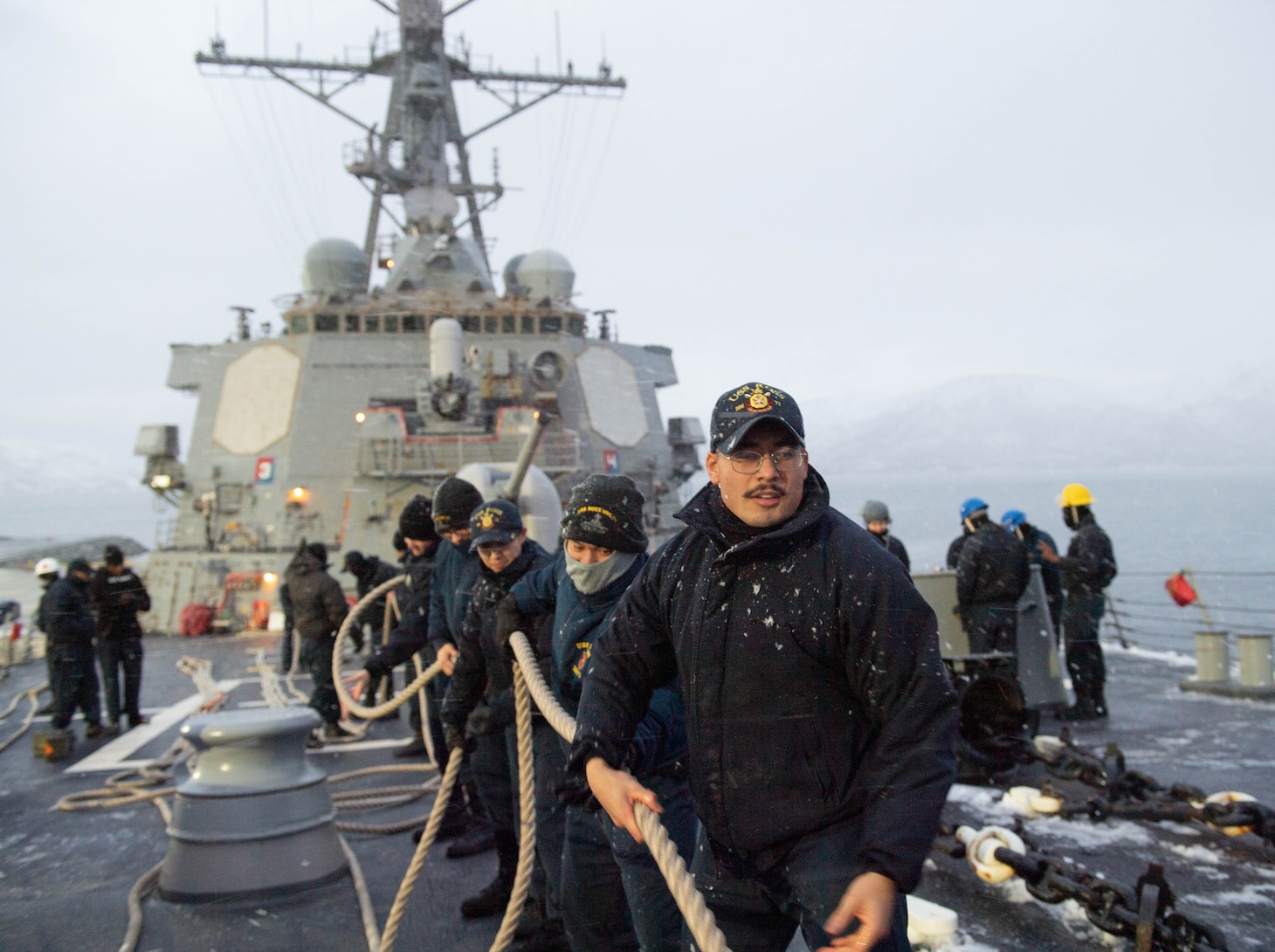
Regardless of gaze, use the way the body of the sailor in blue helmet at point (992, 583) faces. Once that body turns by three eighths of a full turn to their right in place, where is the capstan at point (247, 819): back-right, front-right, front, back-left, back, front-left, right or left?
back-right

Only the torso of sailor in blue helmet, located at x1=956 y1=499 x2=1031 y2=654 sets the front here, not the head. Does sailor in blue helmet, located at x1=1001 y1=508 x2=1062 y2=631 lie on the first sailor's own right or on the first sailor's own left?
on the first sailor's own right

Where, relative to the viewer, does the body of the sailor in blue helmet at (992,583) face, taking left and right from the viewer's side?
facing away from the viewer and to the left of the viewer

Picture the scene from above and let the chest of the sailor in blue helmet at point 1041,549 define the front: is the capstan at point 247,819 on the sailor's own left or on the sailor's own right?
on the sailor's own left

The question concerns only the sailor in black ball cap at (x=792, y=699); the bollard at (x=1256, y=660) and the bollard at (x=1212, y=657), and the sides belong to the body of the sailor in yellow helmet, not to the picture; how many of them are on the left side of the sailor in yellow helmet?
1

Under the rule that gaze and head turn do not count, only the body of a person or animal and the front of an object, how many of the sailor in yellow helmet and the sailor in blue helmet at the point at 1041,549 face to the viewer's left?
2

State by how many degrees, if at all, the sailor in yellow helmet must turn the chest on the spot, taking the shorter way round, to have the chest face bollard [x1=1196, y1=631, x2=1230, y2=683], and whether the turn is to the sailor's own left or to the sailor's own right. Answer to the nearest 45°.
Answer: approximately 135° to the sailor's own right

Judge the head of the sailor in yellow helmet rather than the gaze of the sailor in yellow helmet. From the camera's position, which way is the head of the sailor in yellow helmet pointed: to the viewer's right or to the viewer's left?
to the viewer's left

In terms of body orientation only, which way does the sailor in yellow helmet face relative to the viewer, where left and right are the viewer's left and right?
facing to the left of the viewer

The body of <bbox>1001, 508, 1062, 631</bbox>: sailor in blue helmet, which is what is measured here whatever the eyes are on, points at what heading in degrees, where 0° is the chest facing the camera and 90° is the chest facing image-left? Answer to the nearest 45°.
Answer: approximately 90°
